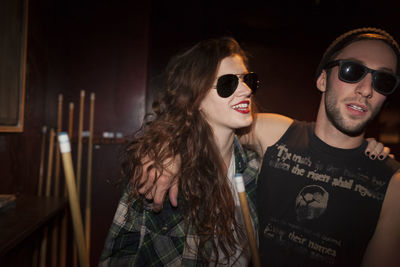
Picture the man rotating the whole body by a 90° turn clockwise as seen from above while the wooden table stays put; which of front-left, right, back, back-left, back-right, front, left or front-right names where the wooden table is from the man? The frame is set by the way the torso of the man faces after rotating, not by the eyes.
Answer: front

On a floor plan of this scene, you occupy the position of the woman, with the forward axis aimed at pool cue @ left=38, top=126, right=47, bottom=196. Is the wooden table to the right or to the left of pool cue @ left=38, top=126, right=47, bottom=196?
left

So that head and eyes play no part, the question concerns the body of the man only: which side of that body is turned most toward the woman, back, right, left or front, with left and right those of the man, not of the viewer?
right

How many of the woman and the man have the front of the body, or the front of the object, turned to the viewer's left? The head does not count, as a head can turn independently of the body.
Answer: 0

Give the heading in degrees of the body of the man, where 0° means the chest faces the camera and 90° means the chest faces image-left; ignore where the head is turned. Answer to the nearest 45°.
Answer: approximately 0°

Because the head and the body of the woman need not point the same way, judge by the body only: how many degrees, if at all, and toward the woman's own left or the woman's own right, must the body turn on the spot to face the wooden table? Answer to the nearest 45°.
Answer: approximately 135° to the woman's own right

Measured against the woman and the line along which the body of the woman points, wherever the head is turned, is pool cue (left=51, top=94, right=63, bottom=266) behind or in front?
behind

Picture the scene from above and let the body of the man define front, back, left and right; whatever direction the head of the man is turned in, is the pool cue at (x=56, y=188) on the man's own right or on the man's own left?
on the man's own right

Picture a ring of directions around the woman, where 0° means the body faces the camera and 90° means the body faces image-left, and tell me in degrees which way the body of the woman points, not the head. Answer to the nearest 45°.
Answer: approximately 315°

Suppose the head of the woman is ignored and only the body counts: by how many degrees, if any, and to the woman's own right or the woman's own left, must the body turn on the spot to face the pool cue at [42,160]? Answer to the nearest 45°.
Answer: approximately 180°
